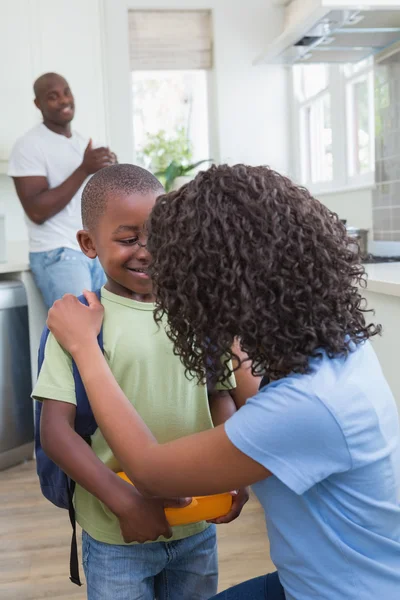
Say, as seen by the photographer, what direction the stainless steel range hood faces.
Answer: facing to the left of the viewer

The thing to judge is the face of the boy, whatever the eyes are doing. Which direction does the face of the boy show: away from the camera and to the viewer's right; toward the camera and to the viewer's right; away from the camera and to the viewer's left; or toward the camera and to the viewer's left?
toward the camera and to the viewer's right

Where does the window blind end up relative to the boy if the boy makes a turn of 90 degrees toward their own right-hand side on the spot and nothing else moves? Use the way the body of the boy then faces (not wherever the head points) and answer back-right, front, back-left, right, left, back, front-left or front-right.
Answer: back-right

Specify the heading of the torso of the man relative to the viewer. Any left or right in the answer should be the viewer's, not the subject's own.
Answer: facing the viewer and to the right of the viewer

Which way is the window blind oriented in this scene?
toward the camera

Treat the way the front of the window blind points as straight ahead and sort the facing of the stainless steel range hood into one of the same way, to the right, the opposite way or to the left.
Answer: to the right

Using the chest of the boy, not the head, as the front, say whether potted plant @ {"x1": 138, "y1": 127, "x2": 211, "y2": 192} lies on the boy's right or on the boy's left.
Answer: on the boy's left

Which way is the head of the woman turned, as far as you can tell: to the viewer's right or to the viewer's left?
to the viewer's left

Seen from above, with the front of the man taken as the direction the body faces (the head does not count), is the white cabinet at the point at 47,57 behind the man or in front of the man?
behind
